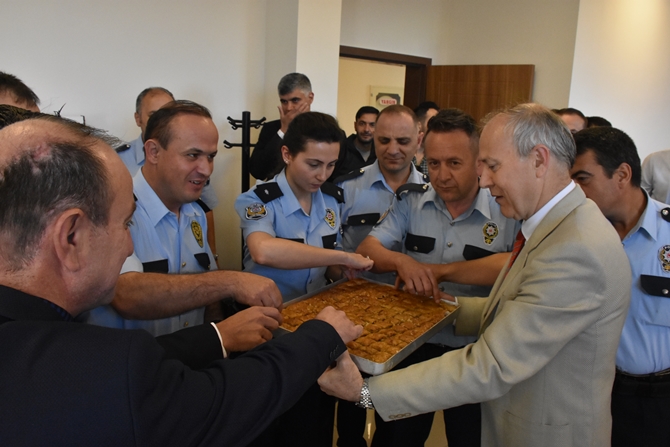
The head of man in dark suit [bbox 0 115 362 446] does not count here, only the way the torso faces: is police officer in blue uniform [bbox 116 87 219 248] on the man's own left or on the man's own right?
on the man's own left

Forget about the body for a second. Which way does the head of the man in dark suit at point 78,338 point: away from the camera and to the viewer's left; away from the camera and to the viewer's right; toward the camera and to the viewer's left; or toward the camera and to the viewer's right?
away from the camera and to the viewer's right

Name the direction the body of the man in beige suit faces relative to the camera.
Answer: to the viewer's left

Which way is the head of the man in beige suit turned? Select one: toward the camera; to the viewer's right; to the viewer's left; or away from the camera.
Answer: to the viewer's left

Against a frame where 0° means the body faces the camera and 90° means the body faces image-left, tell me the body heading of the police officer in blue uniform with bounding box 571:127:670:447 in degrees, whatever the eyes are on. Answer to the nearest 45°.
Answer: approximately 45°

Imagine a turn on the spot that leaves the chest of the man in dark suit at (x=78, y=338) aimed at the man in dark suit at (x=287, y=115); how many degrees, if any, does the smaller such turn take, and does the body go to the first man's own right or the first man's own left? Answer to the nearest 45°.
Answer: approximately 45° to the first man's own left

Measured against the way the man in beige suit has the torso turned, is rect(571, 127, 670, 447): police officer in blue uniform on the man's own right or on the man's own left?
on the man's own right

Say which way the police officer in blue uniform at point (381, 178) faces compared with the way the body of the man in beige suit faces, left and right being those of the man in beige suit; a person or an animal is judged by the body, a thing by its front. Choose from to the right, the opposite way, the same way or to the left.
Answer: to the left

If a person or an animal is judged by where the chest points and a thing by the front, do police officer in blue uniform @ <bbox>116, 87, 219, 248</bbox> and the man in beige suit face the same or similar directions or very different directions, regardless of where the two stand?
very different directions

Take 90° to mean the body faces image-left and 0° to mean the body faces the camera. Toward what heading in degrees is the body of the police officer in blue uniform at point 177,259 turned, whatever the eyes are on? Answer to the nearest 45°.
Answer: approximately 315°

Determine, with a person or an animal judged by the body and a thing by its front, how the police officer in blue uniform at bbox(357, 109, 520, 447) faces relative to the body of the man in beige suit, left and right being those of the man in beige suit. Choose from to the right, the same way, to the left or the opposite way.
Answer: to the left

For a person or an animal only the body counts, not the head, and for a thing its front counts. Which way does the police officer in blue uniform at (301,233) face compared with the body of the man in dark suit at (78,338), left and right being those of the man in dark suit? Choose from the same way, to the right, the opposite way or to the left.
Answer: to the right
